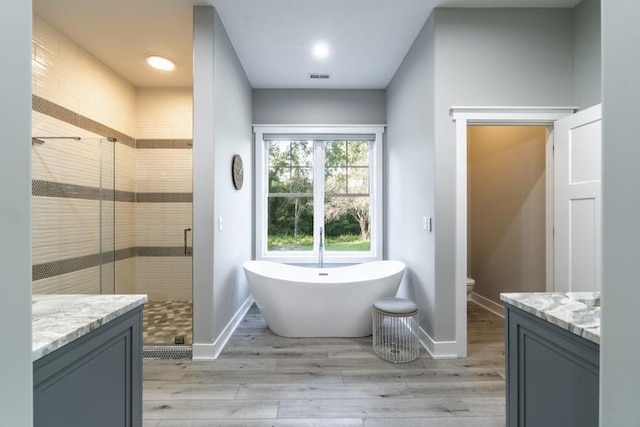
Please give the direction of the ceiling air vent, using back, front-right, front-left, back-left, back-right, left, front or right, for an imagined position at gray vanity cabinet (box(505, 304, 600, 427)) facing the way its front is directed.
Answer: right

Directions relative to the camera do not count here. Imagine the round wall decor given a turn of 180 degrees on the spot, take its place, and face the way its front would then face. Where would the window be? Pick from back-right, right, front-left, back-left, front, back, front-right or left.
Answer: back-right

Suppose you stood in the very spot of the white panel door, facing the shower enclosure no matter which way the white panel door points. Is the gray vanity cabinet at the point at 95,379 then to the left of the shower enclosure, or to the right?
left

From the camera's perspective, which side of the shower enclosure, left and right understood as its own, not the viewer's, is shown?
front

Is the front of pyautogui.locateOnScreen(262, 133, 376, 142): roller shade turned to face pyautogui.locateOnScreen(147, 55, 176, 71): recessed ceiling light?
no

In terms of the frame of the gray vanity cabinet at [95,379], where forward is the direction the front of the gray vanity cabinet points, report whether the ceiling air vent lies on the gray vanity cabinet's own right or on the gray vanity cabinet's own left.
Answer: on the gray vanity cabinet's own left

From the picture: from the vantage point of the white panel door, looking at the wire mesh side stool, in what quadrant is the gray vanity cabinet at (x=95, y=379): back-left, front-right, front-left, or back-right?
front-left

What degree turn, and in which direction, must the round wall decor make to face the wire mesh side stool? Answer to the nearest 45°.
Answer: approximately 45° to its right

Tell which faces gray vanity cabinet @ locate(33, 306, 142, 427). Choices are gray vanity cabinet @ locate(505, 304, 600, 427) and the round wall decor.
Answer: gray vanity cabinet @ locate(505, 304, 600, 427)

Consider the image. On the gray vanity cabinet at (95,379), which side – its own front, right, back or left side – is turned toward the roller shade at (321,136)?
left

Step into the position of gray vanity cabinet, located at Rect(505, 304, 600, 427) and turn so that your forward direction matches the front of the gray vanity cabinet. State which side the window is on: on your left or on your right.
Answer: on your right

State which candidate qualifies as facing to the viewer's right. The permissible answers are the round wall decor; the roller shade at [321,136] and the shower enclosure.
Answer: the round wall decor

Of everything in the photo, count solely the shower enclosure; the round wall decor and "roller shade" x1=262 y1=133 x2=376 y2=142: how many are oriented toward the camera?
2

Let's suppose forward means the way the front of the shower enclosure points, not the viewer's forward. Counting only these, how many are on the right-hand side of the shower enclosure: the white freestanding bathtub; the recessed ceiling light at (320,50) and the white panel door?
0

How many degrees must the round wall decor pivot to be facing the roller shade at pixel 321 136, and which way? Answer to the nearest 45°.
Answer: approximately 45° to its left

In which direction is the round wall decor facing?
to the viewer's right

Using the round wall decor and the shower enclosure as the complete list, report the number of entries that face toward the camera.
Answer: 1

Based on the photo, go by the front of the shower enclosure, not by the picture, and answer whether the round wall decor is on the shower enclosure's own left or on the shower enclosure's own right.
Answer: on the shower enclosure's own left
